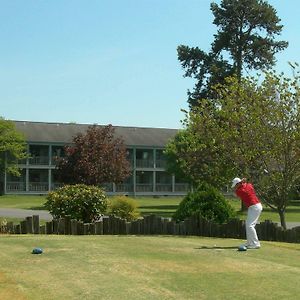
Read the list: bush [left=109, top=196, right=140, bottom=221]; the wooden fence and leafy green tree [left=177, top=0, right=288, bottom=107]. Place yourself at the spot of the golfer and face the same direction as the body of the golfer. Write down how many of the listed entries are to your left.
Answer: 0

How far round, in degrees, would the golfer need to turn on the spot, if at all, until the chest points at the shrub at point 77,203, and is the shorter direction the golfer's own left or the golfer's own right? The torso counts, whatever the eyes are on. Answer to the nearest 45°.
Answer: approximately 45° to the golfer's own right

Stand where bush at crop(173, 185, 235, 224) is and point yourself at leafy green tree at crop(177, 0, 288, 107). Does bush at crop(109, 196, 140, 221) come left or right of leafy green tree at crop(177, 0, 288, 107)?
left

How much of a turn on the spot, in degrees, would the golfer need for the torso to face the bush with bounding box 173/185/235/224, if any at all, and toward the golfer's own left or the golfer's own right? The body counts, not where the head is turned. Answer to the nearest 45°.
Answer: approximately 90° to the golfer's own right

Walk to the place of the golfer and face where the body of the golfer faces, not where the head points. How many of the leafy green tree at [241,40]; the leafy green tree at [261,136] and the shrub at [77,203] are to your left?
0

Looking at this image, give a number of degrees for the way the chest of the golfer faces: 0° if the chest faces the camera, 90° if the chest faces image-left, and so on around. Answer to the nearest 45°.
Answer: approximately 90°

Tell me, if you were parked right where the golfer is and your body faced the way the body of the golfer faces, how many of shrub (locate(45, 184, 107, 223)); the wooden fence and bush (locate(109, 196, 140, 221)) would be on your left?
0

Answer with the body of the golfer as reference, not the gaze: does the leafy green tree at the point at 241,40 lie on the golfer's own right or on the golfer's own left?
on the golfer's own right

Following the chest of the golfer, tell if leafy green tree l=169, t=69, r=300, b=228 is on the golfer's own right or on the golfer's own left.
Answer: on the golfer's own right

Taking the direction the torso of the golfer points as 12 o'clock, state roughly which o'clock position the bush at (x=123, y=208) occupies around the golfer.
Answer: The bush is roughly at 2 o'clock from the golfer.
